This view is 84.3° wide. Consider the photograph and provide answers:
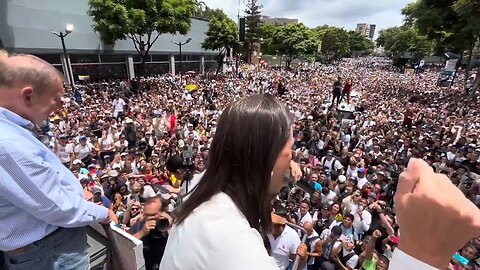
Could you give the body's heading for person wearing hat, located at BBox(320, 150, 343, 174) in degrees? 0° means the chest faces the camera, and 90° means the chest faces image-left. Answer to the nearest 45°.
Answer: approximately 45°

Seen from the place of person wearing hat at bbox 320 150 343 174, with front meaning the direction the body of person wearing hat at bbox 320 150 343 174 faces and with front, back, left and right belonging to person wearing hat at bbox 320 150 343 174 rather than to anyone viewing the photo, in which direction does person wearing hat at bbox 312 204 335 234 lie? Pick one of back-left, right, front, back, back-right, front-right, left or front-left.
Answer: front-left

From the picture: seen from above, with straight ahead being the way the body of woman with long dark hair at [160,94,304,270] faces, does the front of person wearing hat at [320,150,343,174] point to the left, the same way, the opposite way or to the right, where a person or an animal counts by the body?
the opposite way

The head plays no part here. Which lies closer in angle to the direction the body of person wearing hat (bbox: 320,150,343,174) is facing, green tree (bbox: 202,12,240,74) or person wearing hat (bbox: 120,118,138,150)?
the person wearing hat

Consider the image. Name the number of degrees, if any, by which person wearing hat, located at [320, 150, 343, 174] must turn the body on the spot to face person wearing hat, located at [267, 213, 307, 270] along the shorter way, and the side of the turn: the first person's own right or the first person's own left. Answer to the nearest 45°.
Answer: approximately 45° to the first person's own left

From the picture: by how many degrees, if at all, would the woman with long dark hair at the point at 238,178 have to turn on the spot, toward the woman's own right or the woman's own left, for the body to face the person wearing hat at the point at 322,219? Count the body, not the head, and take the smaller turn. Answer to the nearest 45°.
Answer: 0° — they already face them

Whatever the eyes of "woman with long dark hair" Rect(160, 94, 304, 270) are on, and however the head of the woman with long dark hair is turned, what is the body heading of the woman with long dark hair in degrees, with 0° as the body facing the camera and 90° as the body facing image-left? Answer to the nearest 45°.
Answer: approximately 225°

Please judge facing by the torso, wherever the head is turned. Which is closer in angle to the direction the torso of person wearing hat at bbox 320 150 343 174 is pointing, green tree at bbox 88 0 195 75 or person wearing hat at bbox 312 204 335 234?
the person wearing hat

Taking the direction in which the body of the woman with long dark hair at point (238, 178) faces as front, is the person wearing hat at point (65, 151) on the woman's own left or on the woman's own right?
on the woman's own left

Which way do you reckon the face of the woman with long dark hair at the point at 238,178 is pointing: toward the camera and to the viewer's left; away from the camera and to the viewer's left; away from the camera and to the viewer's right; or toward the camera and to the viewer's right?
away from the camera and to the viewer's right

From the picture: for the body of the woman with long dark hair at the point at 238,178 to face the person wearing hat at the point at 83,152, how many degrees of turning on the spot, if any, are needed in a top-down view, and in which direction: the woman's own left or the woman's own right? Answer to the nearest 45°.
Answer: approximately 90° to the woman's own left

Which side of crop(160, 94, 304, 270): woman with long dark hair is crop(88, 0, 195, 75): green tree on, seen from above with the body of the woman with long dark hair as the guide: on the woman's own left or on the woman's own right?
on the woman's own left
